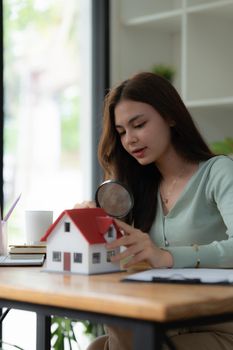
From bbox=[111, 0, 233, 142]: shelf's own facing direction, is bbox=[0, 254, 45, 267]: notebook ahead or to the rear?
ahead

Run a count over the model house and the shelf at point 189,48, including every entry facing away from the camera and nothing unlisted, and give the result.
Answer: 0

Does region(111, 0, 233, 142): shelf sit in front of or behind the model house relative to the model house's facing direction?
behind

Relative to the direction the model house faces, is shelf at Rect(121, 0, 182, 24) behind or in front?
behind

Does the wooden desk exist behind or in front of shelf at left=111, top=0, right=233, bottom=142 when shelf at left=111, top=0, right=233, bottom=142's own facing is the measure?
in front

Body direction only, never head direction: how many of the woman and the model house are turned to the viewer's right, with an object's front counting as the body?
0

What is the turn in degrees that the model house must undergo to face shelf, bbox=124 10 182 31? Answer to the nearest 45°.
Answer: approximately 135° to its right
